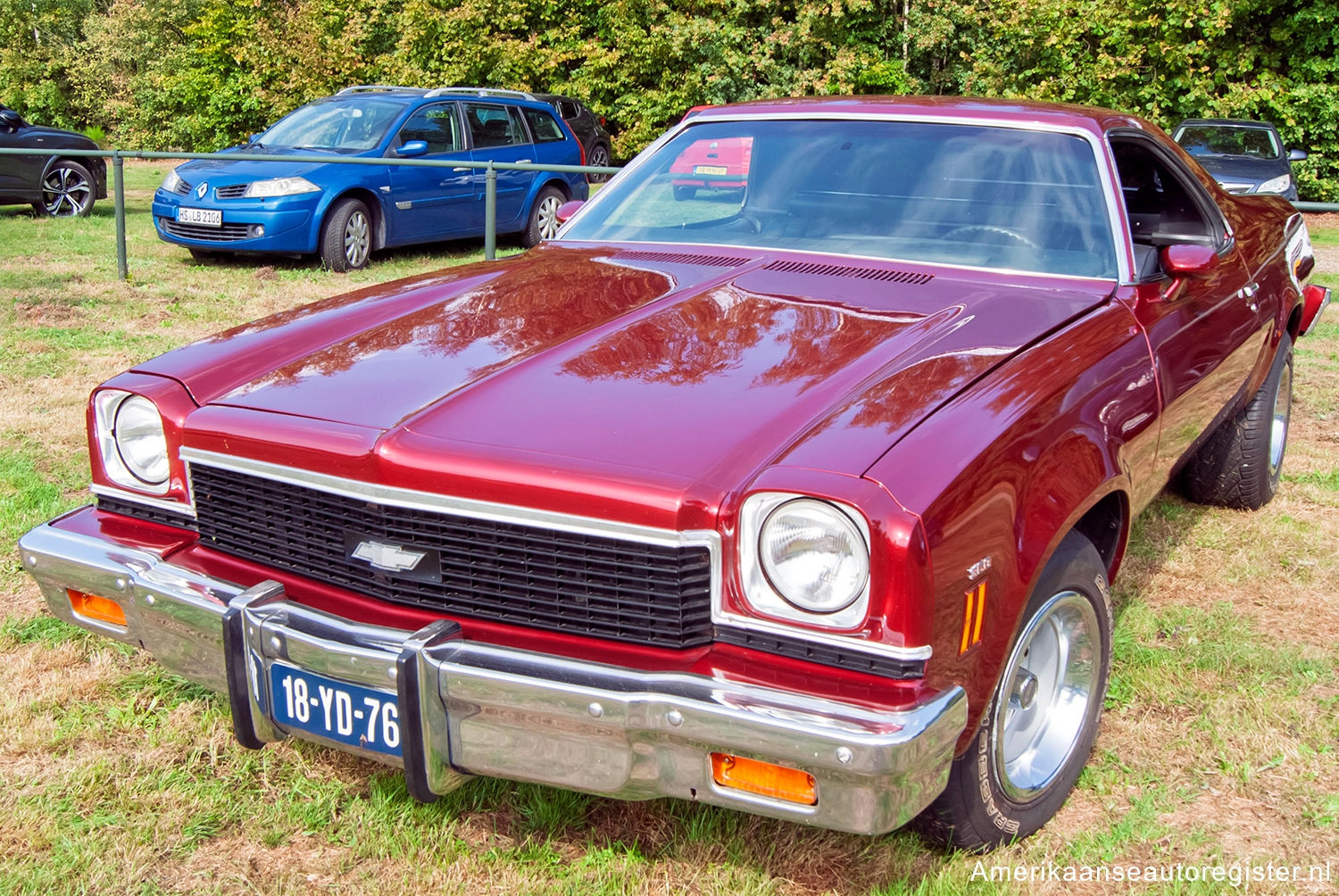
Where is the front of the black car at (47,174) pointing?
to the viewer's right

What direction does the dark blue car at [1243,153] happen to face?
toward the camera

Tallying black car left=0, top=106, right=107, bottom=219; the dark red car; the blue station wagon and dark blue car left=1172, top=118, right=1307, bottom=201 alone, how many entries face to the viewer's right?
1

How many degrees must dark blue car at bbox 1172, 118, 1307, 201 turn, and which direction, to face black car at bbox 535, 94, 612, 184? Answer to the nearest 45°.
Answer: approximately 90° to its right

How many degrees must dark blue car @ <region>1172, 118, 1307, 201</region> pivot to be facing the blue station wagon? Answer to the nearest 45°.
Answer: approximately 45° to its right

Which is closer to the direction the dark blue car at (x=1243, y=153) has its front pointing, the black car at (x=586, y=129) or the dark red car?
the dark red car

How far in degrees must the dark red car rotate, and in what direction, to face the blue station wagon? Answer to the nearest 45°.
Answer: approximately 135° to its right

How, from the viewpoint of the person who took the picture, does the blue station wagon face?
facing the viewer and to the left of the viewer

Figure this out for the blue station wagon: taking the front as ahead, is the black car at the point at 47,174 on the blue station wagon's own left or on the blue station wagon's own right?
on the blue station wagon's own right

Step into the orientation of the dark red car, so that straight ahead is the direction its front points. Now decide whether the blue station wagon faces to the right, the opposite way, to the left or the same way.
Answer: the same way

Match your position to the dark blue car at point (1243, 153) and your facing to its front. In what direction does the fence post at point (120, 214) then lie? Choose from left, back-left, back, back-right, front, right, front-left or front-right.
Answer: front-right

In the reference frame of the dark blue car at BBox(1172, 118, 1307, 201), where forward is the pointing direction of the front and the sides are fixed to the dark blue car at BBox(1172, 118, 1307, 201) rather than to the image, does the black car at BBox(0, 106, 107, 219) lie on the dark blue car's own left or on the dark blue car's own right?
on the dark blue car's own right

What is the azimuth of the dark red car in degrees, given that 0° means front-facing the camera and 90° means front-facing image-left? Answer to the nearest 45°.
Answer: approximately 45°
